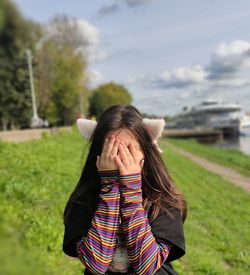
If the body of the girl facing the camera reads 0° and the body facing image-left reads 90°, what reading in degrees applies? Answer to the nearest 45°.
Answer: approximately 0°
